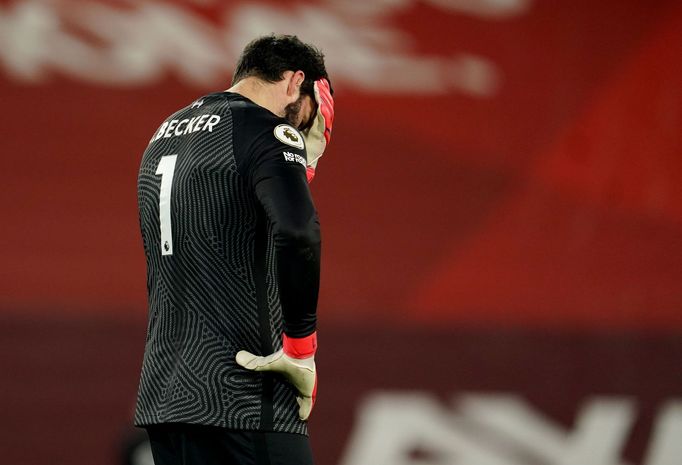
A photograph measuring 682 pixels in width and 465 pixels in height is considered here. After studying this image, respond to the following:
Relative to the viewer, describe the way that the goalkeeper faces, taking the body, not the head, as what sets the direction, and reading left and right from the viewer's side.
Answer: facing away from the viewer and to the right of the viewer

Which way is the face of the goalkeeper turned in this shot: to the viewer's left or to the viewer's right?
to the viewer's right
